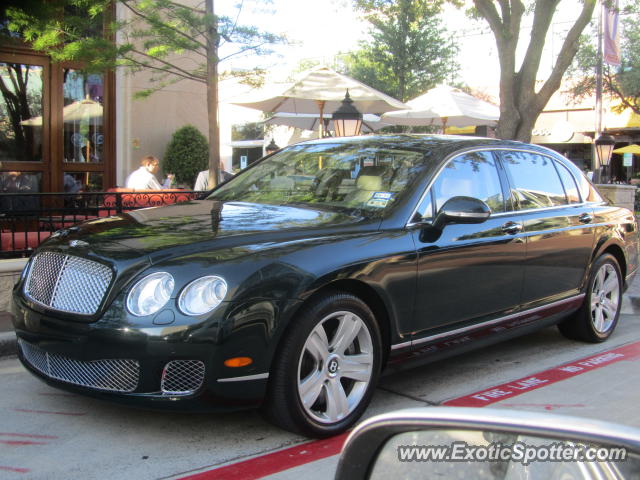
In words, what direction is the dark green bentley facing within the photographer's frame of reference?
facing the viewer and to the left of the viewer

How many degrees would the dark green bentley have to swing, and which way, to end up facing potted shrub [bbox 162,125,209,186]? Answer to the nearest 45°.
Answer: approximately 135° to its right

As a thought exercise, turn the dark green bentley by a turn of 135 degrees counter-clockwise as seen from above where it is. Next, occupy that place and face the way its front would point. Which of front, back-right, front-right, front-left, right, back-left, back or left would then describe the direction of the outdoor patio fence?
back-left

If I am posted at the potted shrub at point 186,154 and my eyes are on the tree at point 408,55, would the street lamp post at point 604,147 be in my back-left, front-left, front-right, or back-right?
front-right

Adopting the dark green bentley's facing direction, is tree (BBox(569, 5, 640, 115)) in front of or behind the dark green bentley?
behind

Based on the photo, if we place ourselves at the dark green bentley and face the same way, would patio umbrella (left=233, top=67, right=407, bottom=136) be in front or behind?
behind

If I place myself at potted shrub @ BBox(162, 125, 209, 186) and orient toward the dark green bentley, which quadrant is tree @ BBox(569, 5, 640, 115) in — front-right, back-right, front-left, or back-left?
back-left

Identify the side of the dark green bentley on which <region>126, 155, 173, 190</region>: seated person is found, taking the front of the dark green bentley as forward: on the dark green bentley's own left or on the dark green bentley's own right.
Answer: on the dark green bentley's own right

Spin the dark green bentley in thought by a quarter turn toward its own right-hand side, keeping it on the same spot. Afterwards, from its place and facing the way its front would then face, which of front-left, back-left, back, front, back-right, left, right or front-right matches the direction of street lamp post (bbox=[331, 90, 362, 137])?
front-right

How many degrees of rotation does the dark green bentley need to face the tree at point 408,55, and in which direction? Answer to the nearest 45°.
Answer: approximately 135° to its right

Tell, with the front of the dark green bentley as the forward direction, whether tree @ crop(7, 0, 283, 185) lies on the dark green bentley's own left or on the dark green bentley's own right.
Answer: on the dark green bentley's own right

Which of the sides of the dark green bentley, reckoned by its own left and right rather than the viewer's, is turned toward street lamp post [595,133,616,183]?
back
